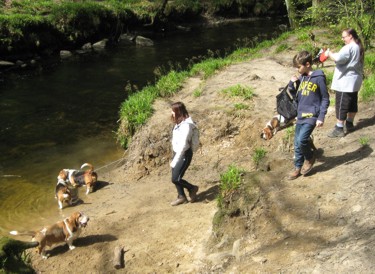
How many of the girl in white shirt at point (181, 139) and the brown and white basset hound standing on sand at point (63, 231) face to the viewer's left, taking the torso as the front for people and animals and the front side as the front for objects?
1

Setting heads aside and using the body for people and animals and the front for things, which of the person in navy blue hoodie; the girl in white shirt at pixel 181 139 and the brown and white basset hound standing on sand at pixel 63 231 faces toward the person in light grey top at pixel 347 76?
the brown and white basset hound standing on sand

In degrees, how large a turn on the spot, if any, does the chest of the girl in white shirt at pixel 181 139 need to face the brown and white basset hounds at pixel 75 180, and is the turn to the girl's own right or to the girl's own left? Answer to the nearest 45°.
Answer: approximately 45° to the girl's own right

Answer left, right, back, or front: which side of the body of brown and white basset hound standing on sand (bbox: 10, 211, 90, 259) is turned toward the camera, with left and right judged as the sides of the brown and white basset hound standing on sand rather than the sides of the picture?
right

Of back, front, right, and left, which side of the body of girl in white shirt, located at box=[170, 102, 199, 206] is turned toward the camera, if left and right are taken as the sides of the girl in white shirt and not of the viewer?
left

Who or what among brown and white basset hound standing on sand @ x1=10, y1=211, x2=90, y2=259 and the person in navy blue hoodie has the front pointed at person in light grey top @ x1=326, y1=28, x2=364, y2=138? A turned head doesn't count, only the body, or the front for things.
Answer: the brown and white basset hound standing on sand

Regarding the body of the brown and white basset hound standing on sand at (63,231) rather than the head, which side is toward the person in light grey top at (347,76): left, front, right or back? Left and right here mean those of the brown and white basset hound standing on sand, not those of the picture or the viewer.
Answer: front

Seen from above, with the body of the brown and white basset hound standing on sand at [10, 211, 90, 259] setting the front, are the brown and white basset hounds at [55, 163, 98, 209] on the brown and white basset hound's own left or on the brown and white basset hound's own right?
on the brown and white basset hound's own left

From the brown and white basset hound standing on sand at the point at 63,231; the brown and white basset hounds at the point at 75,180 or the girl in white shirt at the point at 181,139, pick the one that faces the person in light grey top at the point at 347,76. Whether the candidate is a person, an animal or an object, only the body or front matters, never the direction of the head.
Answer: the brown and white basset hound standing on sand at the point at 63,231

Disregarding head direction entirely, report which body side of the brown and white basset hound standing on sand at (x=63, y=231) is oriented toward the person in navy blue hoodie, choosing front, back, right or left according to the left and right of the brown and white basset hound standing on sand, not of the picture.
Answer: front

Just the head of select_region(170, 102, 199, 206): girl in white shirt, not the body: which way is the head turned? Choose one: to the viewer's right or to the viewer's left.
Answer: to the viewer's left

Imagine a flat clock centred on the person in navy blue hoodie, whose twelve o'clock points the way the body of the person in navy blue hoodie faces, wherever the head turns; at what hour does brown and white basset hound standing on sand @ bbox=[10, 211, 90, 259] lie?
The brown and white basset hound standing on sand is roughly at 1 o'clock from the person in navy blue hoodie.

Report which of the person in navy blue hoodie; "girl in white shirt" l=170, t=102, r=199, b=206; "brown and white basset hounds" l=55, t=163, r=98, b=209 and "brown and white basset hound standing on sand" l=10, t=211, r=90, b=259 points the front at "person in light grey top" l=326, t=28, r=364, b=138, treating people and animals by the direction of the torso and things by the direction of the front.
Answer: "brown and white basset hound standing on sand" l=10, t=211, r=90, b=259
